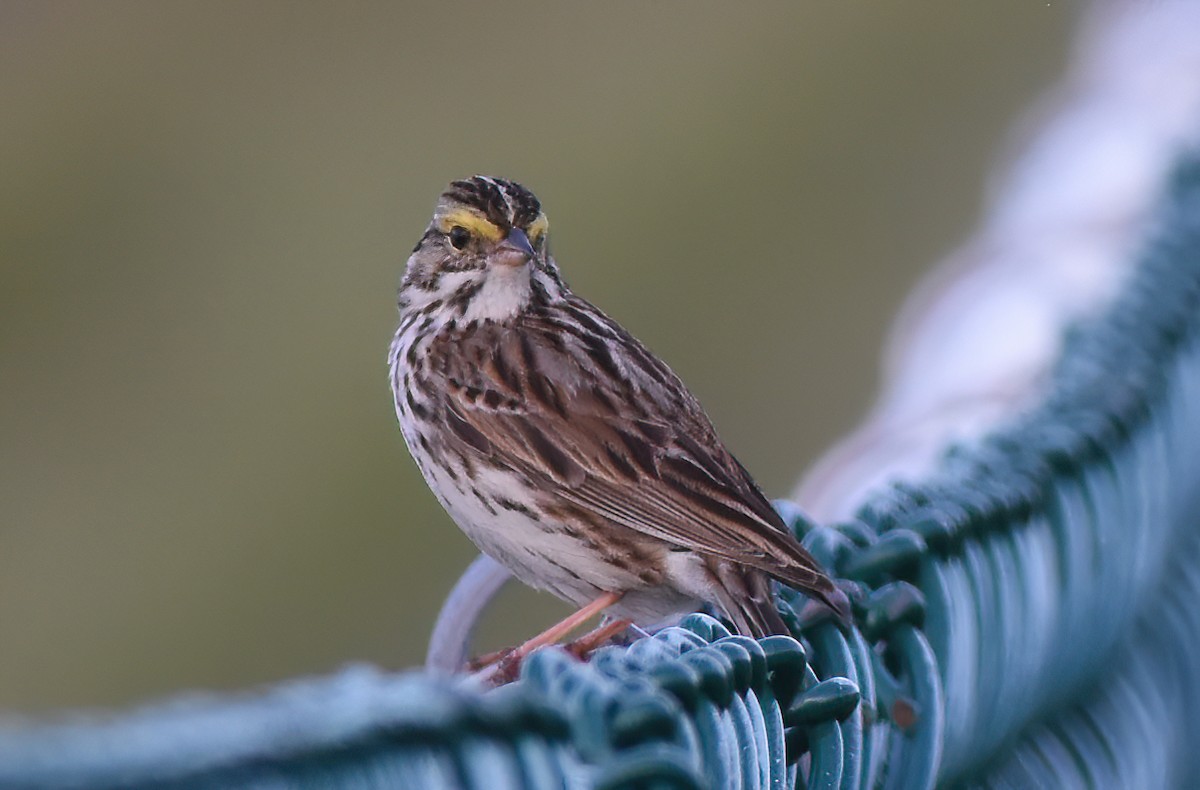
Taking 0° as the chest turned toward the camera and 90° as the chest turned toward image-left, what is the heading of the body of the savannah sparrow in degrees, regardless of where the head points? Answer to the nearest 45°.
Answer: approximately 90°
